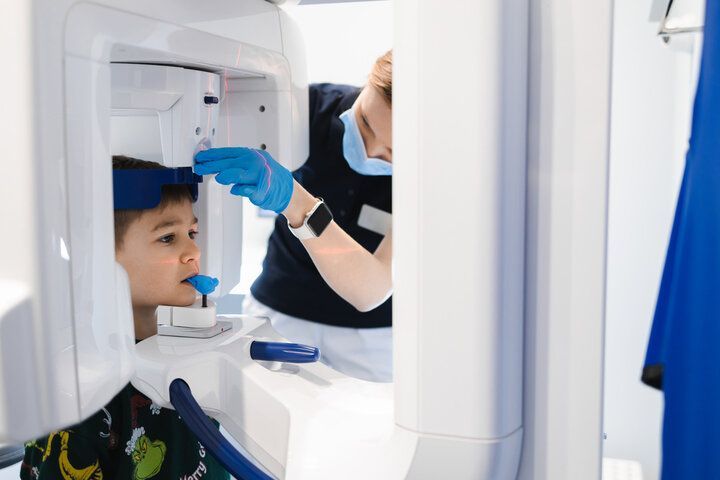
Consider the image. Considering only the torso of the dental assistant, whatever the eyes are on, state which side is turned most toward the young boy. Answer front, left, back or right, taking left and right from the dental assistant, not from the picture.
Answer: front

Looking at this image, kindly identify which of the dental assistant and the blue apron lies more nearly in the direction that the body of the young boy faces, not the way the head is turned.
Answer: the blue apron

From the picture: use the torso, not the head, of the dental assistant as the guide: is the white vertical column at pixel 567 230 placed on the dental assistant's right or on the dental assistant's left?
on the dental assistant's left

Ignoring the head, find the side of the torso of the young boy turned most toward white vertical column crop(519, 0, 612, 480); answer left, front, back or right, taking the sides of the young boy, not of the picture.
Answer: front

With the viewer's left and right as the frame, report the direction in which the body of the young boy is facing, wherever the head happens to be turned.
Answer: facing the viewer and to the right of the viewer

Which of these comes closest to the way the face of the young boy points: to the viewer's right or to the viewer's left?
to the viewer's right

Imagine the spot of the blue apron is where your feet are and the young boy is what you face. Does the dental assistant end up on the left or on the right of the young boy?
right

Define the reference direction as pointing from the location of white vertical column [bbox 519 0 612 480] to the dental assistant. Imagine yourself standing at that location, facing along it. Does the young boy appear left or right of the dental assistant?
left

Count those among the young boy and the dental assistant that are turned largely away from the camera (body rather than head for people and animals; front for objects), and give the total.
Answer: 0

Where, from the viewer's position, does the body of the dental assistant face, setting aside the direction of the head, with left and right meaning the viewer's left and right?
facing the viewer and to the left of the viewer
